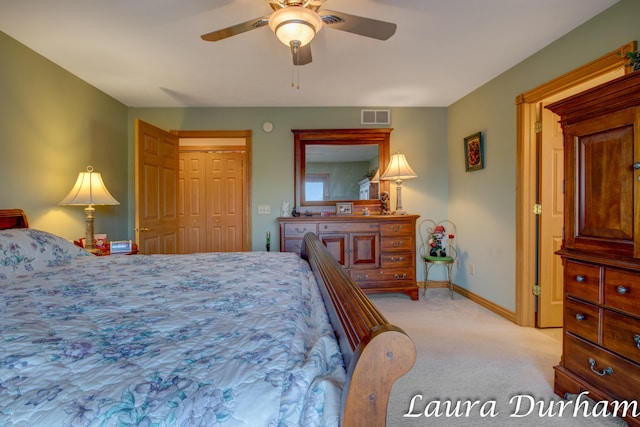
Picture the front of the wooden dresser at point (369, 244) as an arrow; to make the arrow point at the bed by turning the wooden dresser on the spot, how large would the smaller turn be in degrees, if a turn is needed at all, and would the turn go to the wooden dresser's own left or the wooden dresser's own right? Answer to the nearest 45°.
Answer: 0° — it already faces it

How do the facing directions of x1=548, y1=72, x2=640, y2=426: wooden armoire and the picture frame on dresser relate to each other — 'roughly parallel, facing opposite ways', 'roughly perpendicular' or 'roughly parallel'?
roughly perpendicular

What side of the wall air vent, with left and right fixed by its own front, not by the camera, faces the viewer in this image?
front

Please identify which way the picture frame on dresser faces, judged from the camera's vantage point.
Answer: facing the viewer

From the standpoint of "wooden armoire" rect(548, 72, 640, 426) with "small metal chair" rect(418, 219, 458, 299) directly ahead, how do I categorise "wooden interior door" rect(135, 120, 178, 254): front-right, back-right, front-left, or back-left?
front-left

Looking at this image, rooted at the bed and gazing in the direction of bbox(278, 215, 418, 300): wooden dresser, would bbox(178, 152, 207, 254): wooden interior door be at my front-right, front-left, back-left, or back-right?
front-left

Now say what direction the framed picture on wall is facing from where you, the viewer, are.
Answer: facing the viewer and to the left of the viewer

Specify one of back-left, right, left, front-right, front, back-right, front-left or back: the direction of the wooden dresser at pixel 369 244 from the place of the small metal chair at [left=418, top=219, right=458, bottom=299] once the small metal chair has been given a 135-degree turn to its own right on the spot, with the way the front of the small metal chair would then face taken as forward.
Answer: left

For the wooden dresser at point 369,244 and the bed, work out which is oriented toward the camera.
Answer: the wooden dresser

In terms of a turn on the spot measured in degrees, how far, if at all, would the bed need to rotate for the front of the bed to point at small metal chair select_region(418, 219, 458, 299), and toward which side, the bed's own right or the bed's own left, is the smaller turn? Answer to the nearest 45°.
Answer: approximately 45° to the bed's own left

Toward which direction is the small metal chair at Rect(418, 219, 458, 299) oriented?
toward the camera

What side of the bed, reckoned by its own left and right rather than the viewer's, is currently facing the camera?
right

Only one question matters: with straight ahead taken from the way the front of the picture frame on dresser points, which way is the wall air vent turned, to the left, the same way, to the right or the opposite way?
the same way

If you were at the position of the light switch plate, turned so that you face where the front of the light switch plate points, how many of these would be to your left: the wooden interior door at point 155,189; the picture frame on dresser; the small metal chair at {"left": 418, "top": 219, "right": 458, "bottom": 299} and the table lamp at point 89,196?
2

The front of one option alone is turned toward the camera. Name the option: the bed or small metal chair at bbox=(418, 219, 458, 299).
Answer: the small metal chair
